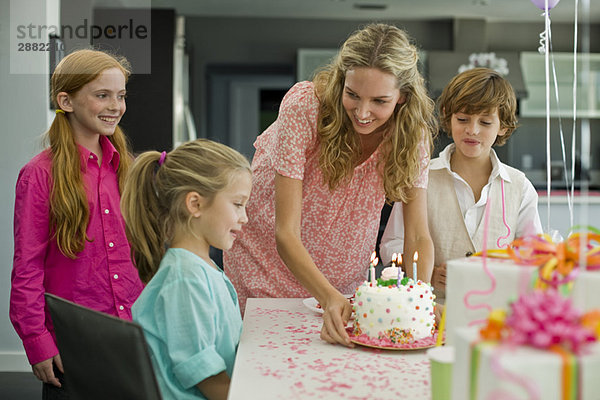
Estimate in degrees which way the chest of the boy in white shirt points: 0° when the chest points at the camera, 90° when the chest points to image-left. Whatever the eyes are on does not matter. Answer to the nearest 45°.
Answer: approximately 0°

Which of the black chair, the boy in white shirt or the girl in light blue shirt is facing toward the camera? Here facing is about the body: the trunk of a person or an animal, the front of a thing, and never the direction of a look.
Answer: the boy in white shirt

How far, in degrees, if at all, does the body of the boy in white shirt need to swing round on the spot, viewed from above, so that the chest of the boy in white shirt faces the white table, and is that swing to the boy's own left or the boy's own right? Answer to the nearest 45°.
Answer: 0° — they already face it

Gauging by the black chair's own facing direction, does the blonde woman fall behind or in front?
in front

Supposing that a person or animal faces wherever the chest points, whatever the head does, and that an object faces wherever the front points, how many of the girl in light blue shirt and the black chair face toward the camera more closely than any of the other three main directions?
0

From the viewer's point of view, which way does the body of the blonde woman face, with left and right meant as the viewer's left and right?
facing the viewer and to the right of the viewer

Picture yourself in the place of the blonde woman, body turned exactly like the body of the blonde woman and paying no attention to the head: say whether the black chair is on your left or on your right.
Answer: on your right

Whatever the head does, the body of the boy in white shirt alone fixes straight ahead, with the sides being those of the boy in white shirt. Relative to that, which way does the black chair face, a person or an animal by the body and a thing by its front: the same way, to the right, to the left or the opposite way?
the opposite way

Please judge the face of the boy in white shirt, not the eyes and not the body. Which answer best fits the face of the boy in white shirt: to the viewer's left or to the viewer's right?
to the viewer's left

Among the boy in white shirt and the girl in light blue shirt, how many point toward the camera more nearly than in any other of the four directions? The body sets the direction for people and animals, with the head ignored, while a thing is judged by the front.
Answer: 1

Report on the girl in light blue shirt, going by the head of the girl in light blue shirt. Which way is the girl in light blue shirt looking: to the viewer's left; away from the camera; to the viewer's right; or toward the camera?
to the viewer's right

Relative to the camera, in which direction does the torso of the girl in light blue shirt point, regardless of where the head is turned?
to the viewer's right

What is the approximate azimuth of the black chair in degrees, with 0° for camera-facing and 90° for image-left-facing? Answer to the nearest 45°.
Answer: approximately 225°
